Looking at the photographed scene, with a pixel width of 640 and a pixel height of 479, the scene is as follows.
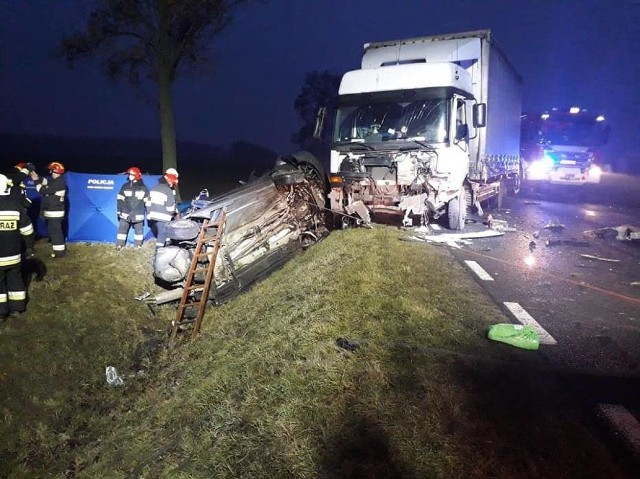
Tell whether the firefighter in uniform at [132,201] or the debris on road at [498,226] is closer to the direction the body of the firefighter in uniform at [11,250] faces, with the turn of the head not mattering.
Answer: the firefighter in uniform

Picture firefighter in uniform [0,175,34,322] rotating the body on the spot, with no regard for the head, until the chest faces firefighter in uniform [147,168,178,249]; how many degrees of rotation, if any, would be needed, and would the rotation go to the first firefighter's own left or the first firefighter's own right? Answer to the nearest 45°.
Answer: approximately 45° to the first firefighter's own right

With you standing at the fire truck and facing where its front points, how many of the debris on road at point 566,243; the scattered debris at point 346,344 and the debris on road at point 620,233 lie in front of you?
3

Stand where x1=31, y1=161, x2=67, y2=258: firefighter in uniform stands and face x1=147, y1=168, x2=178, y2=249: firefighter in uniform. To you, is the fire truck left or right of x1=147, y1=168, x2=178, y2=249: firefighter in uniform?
left

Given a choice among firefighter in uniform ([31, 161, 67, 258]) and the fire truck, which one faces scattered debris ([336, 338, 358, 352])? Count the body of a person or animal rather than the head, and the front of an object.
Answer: the fire truck

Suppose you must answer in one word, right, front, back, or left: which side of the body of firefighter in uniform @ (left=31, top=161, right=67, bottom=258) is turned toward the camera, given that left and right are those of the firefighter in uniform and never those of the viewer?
left

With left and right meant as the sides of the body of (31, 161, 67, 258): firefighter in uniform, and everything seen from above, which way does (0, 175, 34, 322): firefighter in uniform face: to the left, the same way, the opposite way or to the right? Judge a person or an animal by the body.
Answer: to the right

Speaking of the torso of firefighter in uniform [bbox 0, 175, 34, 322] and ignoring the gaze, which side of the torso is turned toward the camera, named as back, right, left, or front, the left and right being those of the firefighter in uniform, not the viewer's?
back
